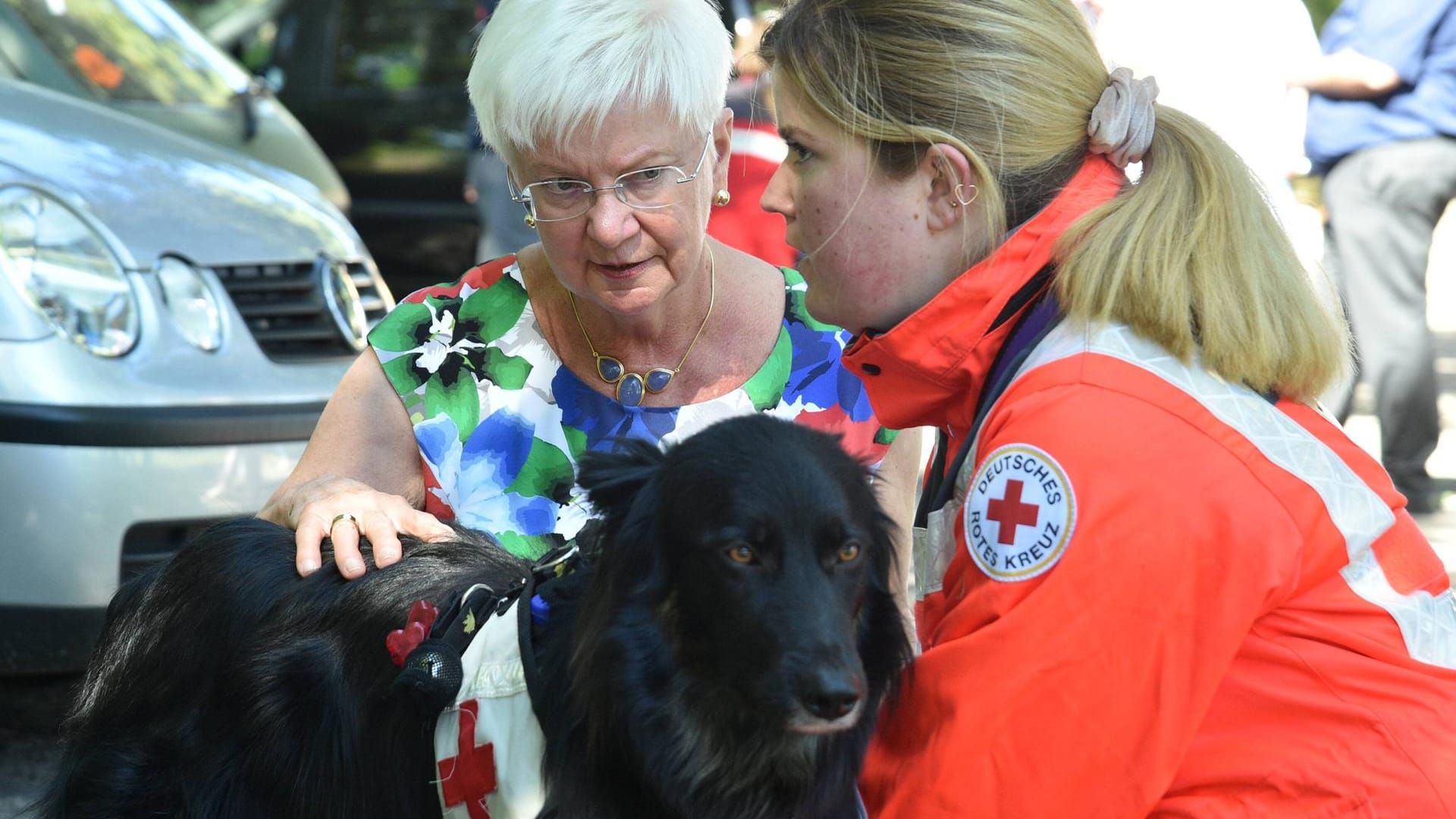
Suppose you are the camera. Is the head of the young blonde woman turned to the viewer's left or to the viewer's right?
to the viewer's left

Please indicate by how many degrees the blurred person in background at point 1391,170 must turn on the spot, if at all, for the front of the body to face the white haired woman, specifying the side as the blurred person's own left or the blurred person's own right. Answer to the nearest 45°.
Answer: approximately 90° to the blurred person's own left

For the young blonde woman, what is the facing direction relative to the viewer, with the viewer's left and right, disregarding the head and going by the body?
facing to the left of the viewer

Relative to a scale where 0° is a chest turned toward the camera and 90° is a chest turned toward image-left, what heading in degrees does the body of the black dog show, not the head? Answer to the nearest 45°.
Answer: approximately 315°

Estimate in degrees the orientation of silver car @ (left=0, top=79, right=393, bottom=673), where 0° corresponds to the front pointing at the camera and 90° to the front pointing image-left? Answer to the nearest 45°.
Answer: approximately 315°

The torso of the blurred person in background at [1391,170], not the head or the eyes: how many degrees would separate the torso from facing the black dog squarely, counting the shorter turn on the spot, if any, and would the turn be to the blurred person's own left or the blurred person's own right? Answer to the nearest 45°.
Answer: approximately 90° to the blurred person's own left

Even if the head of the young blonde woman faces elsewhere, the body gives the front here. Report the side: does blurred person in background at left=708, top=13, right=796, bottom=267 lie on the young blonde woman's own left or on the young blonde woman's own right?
on the young blonde woman's own right

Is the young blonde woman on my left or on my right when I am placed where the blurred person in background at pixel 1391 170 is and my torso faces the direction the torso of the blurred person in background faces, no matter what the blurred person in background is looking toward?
on my left
